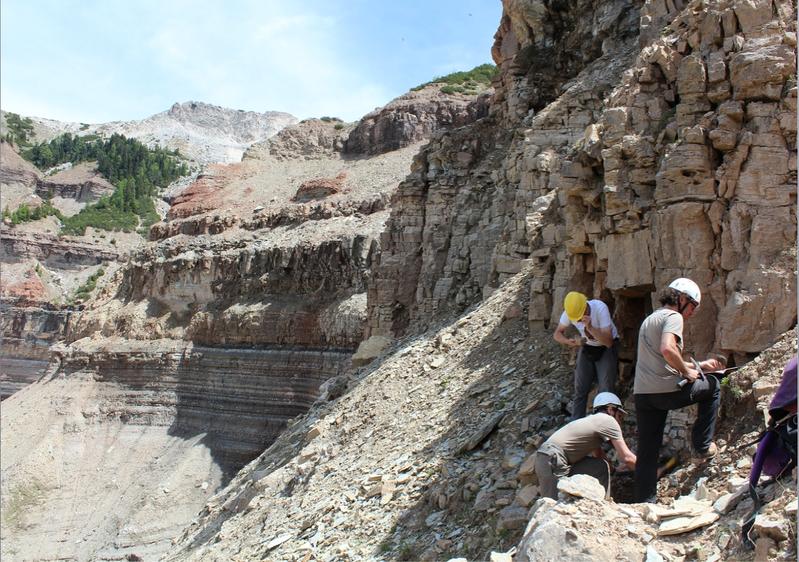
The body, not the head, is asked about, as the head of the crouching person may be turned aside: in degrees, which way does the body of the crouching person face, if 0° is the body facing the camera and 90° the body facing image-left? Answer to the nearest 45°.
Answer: approximately 270°

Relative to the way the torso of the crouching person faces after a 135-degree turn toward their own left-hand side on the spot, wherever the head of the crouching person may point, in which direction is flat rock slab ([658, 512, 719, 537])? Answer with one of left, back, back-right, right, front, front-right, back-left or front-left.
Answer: back

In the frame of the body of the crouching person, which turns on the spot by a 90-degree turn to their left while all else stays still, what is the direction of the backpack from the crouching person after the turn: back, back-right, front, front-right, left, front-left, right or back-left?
back-right

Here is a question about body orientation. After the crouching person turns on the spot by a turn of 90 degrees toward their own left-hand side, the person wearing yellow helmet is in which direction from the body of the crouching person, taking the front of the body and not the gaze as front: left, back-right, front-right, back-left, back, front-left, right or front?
front

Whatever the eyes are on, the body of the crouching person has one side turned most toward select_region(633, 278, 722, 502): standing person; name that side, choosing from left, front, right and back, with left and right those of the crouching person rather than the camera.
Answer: front

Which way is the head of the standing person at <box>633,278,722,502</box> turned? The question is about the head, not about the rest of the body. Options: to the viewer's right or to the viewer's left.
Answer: to the viewer's right
